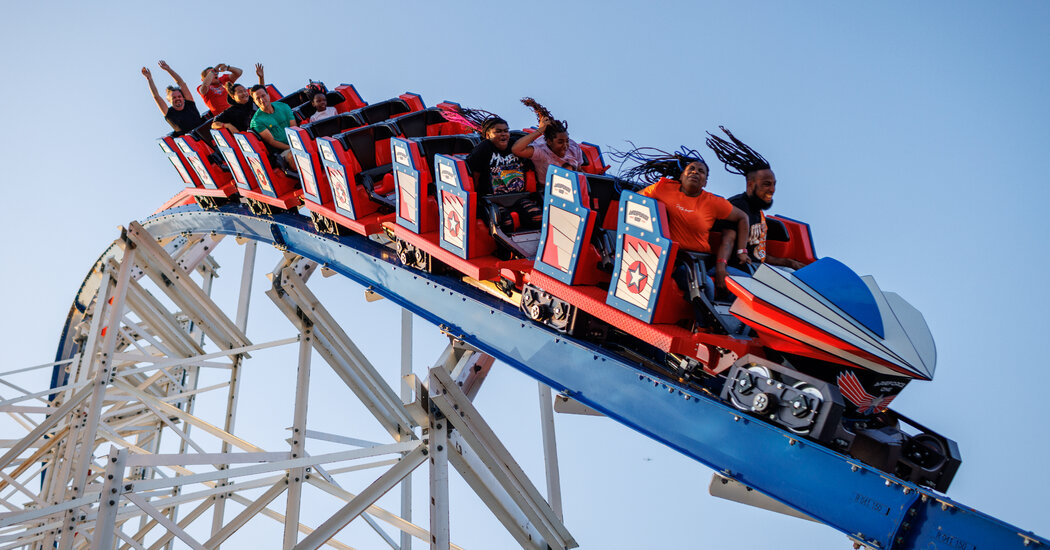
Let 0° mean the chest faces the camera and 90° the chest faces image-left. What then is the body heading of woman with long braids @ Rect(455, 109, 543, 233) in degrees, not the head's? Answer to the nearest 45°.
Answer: approximately 315°

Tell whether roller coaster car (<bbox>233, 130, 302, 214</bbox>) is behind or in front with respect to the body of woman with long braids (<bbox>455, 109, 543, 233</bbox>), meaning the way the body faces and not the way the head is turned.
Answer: behind

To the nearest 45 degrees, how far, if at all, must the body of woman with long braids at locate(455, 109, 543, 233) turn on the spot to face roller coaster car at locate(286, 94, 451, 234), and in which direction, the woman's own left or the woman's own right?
approximately 180°

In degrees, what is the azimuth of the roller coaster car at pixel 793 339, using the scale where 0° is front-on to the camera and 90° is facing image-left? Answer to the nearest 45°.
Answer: approximately 315°

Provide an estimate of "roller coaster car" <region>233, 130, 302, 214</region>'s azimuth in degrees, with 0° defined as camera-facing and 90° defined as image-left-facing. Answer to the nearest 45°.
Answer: approximately 315°

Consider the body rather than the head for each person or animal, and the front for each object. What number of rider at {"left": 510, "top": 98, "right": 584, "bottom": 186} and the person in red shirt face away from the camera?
0

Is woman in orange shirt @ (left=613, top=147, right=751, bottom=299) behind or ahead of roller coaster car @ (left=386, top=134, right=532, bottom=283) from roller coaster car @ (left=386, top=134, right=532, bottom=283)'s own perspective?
ahead

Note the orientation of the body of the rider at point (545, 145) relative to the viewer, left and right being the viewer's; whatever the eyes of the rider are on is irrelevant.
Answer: facing the viewer and to the right of the viewer
